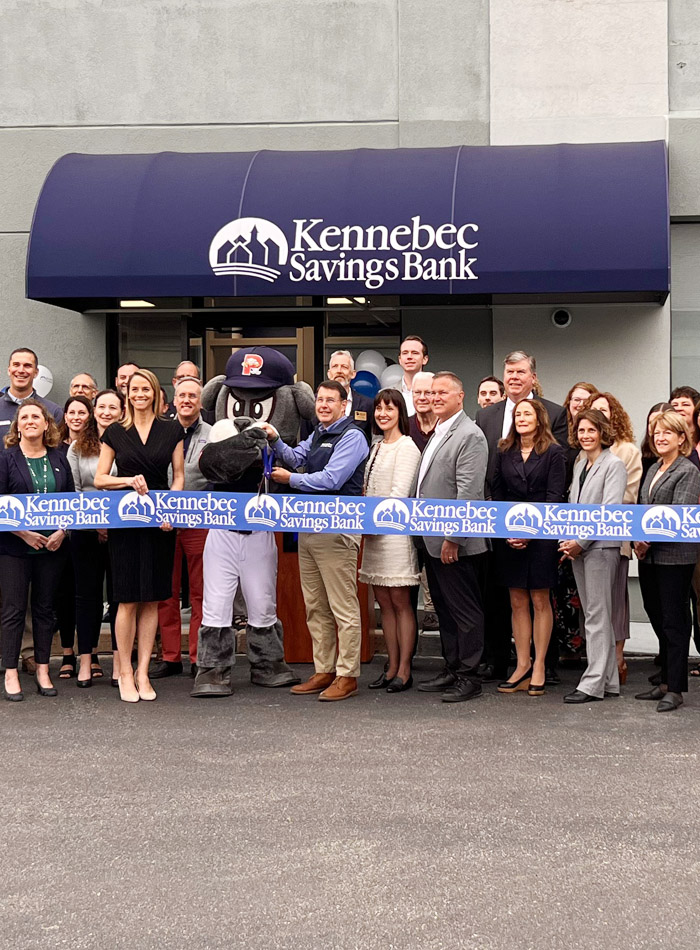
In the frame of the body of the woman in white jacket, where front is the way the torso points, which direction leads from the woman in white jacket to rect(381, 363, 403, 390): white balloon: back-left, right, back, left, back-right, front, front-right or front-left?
back-right

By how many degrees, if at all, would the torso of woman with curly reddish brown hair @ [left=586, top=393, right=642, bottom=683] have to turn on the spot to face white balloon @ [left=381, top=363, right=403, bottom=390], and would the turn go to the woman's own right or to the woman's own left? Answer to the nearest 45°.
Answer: approximately 90° to the woman's own right

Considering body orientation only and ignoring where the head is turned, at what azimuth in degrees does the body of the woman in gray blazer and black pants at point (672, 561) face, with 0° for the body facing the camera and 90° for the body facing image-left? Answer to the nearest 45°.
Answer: approximately 45°

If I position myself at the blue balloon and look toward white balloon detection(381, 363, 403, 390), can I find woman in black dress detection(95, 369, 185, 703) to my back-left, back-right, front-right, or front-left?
back-right

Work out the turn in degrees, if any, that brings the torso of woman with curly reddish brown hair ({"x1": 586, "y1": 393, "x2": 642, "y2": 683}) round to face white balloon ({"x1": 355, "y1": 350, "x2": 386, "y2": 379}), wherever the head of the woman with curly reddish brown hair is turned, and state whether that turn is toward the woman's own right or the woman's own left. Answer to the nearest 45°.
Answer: approximately 90° to the woman's own right

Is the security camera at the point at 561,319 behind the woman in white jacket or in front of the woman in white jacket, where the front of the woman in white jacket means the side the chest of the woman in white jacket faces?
behind

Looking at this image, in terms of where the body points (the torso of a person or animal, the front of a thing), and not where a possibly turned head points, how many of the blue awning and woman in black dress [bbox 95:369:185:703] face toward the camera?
2

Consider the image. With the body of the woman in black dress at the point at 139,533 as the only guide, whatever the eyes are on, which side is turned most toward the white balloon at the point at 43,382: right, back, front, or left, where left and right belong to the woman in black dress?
back
